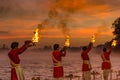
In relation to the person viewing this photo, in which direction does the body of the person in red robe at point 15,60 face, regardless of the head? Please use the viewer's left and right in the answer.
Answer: facing away from the viewer and to the right of the viewer

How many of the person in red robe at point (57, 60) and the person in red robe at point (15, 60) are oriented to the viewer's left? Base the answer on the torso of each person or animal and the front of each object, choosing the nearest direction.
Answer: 0

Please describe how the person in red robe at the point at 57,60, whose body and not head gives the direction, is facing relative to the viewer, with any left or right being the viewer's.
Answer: facing away from the viewer and to the right of the viewer

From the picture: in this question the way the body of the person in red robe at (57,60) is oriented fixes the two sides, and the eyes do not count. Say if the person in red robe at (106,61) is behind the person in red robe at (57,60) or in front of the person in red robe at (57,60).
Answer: in front

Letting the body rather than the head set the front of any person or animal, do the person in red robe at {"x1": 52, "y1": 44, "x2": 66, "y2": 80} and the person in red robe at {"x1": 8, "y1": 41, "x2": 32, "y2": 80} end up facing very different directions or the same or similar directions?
same or similar directions

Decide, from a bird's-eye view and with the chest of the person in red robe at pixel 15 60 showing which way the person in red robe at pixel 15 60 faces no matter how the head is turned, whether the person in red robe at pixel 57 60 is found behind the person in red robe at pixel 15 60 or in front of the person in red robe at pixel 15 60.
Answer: in front
